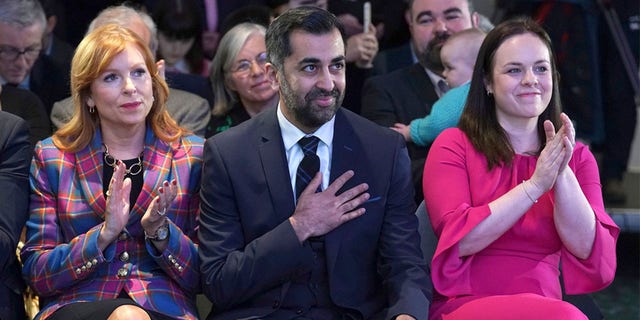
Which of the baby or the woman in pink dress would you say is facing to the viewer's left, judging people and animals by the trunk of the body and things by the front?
the baby

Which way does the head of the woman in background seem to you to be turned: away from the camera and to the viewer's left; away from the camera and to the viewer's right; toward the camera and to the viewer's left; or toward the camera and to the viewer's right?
toward the camera and to the viewer's right

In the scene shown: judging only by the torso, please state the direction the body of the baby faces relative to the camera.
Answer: to the viewer's left

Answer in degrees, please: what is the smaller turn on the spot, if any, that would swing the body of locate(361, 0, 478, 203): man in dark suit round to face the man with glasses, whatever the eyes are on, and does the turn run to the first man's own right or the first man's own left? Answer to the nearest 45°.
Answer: approximately 90° to the first man's own right

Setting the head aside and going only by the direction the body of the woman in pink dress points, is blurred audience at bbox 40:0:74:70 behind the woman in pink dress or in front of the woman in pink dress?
behind

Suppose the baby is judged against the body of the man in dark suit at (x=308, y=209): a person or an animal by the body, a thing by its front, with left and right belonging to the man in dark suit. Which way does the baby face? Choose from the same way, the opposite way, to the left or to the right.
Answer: to the right

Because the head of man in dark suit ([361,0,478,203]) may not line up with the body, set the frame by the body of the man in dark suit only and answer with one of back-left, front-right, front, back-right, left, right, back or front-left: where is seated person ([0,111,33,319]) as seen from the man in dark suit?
front-right
